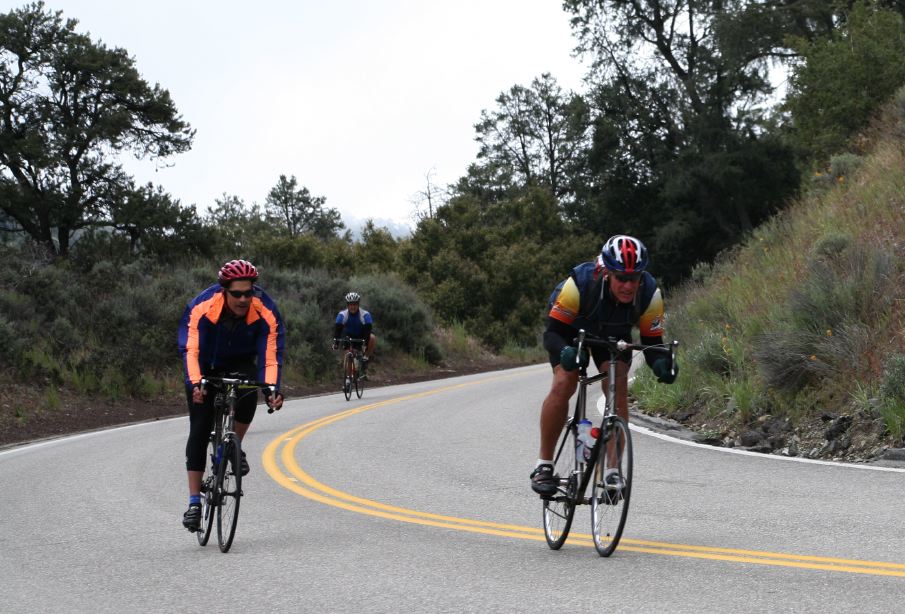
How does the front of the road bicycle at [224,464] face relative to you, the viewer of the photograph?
facing the viewer

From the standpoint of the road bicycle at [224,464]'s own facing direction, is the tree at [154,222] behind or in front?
behind

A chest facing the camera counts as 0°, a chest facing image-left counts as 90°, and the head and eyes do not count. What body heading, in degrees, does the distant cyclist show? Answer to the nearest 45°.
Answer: approximately 0°

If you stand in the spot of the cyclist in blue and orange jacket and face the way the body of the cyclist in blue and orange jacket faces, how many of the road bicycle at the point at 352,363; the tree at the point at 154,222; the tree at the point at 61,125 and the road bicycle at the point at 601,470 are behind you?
3

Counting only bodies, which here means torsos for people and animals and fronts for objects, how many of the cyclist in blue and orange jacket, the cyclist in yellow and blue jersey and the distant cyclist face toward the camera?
3

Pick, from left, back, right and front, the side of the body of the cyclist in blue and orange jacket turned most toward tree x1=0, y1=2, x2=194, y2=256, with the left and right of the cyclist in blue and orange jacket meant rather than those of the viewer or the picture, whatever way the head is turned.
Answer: back

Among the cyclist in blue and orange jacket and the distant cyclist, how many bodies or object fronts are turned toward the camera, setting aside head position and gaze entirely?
2

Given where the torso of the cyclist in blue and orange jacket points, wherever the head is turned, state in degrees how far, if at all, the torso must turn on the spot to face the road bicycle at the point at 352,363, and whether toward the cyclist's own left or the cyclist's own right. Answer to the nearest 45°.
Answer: approximately 180°

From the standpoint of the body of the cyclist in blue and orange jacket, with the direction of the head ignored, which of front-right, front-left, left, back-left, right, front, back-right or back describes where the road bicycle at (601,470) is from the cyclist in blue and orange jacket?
front-left

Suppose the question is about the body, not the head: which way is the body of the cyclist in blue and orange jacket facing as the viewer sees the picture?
toward the camera
